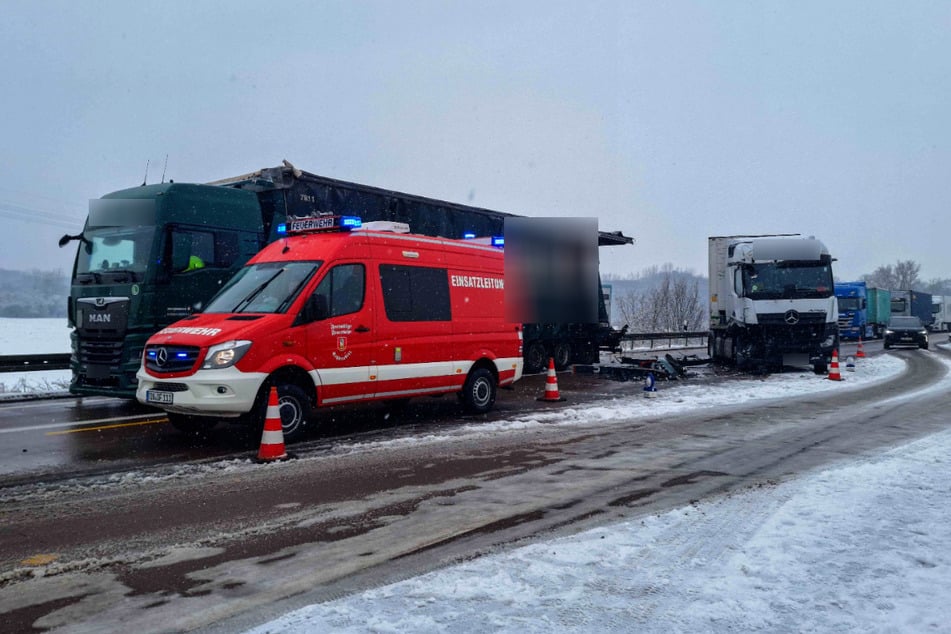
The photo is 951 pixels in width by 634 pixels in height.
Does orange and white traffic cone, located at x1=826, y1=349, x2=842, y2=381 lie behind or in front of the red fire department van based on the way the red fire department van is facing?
behind

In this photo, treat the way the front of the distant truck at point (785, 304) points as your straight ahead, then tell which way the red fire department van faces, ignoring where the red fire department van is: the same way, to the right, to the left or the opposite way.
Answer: the same way

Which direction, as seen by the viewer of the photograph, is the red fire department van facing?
facing the viewer and to the left of the viewer

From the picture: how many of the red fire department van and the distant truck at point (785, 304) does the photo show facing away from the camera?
0

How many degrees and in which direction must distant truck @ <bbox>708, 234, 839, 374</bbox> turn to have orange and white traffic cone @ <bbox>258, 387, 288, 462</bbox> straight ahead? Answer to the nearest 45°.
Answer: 0° — it already faces it

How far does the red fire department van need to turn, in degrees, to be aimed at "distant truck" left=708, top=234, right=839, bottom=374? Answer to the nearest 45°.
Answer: approximately 180°

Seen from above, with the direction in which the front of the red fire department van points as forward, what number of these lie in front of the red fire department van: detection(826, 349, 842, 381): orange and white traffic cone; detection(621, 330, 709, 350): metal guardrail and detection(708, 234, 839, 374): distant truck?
0

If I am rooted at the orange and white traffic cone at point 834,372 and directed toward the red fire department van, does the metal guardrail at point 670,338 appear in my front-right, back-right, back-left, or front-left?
back-right

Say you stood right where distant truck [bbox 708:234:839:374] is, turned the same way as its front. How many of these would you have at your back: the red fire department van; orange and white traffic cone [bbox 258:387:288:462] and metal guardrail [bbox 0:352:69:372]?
0

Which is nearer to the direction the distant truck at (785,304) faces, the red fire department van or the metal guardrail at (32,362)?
the red fire department van

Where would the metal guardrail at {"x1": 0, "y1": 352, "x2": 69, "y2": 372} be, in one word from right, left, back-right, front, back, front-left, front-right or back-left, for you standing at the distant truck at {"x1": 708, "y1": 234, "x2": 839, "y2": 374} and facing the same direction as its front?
front-right

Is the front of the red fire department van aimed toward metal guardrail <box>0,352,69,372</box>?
no

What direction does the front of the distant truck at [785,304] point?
toward the camera

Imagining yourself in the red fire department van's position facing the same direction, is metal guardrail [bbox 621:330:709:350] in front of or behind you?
behind
